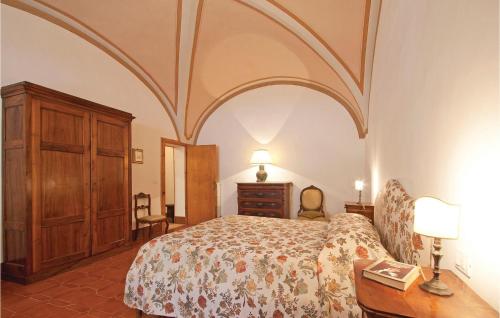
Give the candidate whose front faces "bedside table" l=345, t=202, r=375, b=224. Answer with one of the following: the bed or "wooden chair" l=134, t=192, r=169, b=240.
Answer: the wooden chair

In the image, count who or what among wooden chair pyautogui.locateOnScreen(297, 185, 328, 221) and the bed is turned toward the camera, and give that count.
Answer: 1

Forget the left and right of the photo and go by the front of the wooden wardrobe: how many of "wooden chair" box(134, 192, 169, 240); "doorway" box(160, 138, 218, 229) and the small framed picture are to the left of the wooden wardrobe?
3

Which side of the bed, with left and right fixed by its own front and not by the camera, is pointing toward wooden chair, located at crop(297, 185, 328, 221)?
right

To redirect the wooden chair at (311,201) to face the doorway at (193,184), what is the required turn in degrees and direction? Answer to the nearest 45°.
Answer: approximately 90° to its right

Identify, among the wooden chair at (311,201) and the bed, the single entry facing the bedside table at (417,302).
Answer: the wooden chair

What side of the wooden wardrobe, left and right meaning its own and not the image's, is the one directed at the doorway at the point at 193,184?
left

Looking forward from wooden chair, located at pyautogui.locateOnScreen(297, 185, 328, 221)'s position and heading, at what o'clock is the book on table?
The book on table is roughly at 12 o'clock from the wooden chair.

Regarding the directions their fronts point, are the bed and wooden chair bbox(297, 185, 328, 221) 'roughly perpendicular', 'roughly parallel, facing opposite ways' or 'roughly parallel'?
roughly perpendicular

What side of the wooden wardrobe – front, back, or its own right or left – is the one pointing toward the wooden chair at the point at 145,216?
left

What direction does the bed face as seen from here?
to the viewer's left
